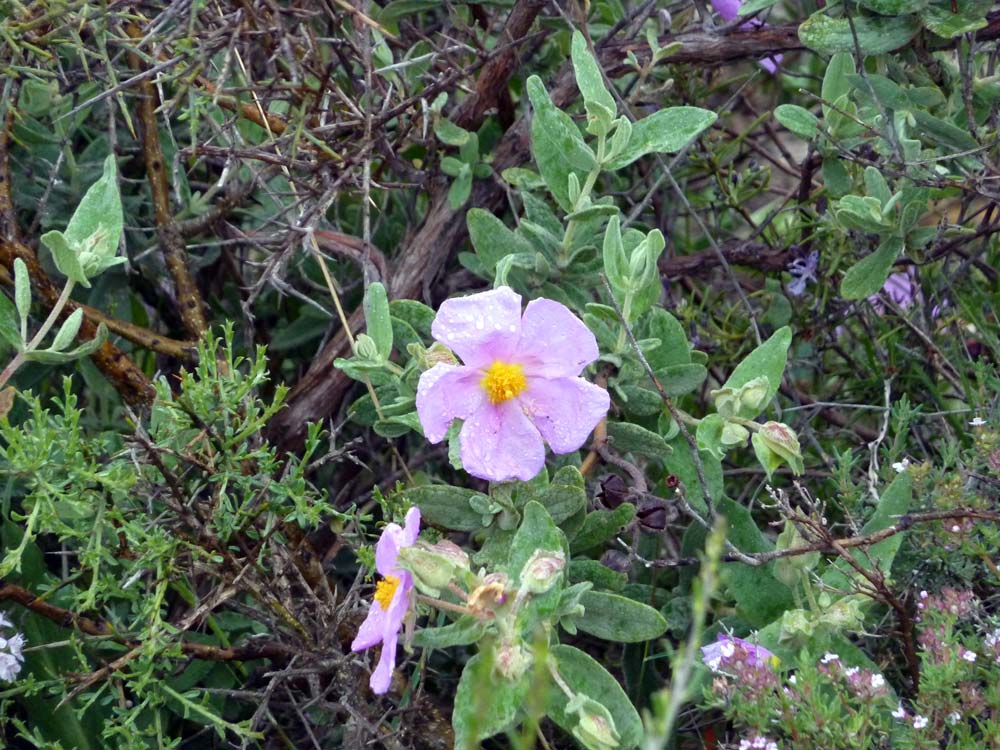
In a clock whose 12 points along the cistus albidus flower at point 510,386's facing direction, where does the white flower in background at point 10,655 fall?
The white flower in background is roughly at 3 o'clock from the cistus albidus flower.

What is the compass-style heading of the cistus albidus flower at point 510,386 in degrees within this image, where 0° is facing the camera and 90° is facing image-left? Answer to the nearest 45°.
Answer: approximately 0°
